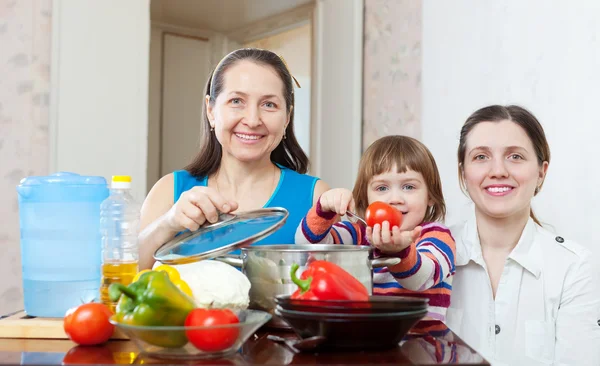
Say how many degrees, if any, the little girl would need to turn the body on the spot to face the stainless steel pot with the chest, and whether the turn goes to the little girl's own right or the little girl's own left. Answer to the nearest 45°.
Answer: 0° — they already face it

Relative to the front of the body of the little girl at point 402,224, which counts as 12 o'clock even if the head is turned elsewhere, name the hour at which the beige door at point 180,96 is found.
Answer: The beige door is roughly at 5 o'clock from the little girl.

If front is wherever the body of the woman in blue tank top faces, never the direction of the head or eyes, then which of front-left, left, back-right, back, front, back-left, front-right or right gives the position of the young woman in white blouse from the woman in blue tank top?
left

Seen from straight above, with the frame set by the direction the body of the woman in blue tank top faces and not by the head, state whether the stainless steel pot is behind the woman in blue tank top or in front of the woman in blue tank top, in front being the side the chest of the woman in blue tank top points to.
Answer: in front

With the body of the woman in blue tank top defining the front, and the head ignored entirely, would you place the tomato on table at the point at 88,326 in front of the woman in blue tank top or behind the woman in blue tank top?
in front

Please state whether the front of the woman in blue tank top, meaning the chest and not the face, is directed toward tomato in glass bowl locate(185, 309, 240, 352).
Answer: yes
